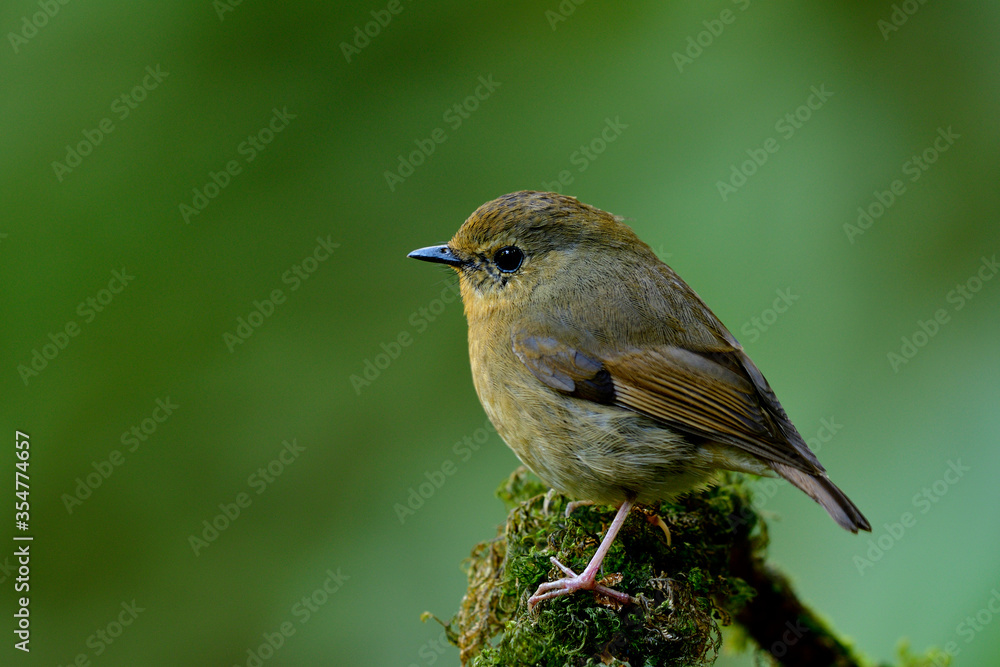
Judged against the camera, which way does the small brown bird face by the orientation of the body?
to the viewer's left
